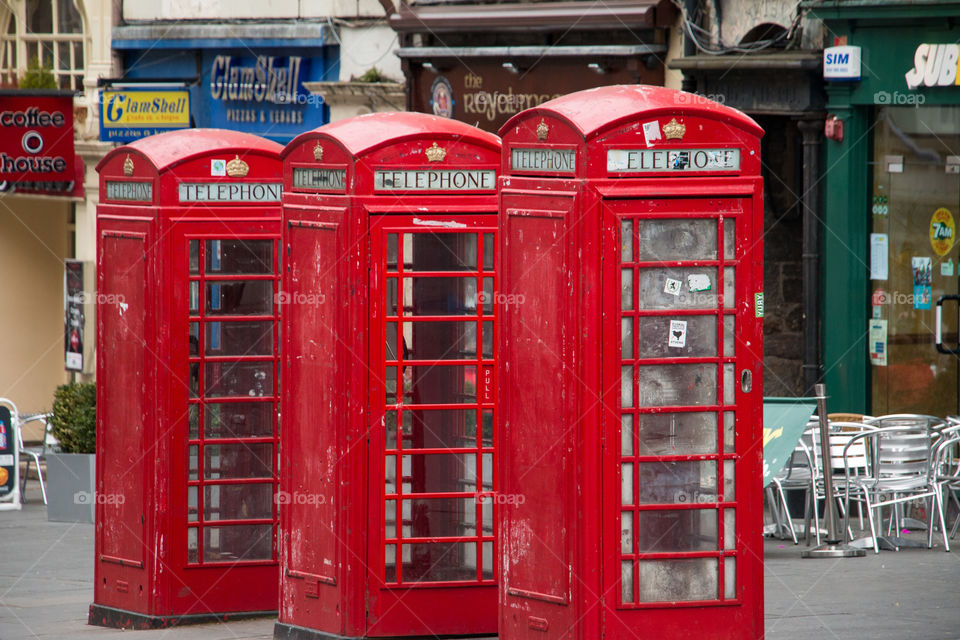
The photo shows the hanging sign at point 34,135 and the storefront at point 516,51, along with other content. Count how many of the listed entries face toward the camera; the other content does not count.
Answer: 2

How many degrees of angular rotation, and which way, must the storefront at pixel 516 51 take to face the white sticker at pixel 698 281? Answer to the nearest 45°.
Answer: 0° — it already faces it

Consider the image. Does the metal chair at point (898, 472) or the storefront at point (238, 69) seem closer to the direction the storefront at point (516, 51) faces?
the metal chair

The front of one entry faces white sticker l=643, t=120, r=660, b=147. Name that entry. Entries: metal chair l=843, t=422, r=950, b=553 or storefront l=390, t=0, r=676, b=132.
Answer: the storefront

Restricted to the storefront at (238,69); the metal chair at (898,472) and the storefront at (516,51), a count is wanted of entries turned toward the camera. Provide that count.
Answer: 2

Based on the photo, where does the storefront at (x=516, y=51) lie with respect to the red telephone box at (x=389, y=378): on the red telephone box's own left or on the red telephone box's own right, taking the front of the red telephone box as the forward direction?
on the red telephone box's own left

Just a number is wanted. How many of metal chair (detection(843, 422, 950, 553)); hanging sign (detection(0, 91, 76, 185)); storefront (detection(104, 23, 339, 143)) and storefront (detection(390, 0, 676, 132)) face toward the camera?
3
